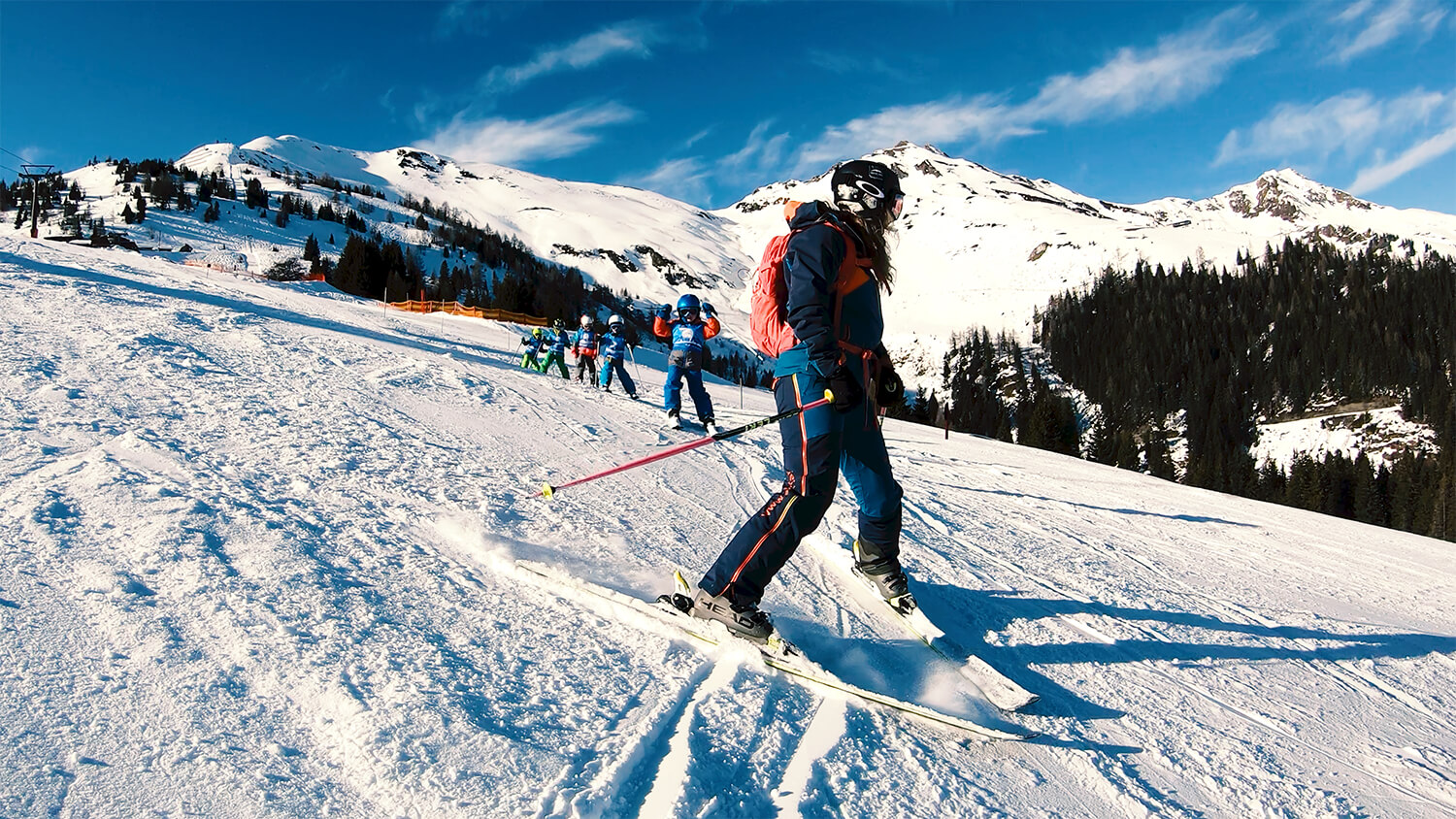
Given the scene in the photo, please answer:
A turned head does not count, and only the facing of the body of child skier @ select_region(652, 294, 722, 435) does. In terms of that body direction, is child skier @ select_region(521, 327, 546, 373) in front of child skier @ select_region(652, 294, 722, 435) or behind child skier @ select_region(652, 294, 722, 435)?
behind

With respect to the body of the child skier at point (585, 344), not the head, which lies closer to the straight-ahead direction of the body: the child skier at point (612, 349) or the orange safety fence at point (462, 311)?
the child skier

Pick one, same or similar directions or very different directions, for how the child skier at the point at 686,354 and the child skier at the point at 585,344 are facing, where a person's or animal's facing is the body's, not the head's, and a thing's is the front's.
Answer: same or similar directions

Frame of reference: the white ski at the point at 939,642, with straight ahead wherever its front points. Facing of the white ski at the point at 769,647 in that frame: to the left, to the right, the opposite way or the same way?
the same way

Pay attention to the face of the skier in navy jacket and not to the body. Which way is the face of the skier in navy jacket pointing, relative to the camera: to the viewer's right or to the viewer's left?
to the viewer's right

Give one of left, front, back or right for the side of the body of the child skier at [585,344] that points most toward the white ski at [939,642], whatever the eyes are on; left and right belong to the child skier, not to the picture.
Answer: front

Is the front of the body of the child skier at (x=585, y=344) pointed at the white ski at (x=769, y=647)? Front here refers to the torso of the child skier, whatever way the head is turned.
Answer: yes

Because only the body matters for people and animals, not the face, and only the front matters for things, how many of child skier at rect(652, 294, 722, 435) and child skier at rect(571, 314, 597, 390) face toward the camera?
2

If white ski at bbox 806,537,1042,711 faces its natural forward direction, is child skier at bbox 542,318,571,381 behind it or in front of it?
behind

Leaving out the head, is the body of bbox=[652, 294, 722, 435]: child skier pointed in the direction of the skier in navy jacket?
yes

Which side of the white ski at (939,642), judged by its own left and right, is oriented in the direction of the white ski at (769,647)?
right

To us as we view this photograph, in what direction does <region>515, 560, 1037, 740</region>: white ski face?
facing the viewer and to the right of the viewer

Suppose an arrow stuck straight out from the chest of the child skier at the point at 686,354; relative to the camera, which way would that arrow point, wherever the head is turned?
toward the camera
